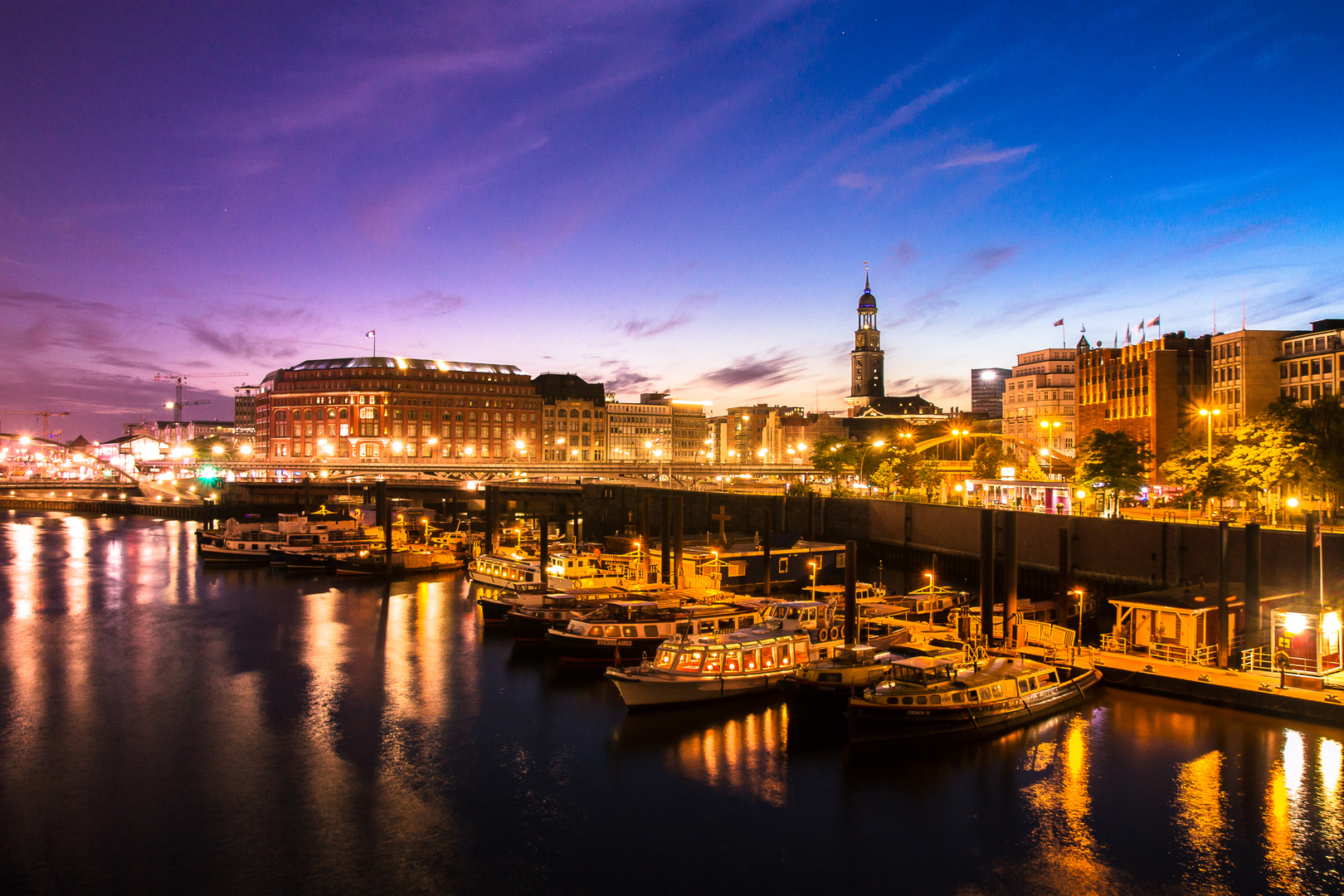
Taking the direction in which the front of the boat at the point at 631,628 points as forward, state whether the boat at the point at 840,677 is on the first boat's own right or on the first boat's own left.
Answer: on the first boat's own left

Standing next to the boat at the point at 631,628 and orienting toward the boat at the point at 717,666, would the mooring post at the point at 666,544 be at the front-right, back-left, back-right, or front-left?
back-left

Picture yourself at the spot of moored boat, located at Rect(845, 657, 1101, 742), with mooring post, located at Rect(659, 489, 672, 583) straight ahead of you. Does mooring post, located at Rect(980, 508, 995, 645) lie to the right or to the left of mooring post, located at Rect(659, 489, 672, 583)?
right

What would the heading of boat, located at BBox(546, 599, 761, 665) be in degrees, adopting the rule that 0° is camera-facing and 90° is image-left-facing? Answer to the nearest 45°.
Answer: approximately 45°

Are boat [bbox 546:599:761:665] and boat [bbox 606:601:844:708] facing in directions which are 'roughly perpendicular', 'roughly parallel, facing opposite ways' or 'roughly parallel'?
roughly parallel

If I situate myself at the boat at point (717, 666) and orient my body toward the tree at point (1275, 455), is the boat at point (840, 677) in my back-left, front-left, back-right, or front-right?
front-right

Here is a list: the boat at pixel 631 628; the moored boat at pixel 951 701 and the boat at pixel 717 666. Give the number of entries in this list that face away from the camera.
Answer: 0

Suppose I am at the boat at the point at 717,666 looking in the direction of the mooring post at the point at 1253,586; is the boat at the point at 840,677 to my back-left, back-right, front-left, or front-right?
front-right

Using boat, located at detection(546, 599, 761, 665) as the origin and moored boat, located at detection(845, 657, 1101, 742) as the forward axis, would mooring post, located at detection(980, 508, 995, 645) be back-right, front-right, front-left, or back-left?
front-left

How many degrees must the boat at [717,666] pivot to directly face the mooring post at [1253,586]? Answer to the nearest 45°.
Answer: approximately 135° to its left
